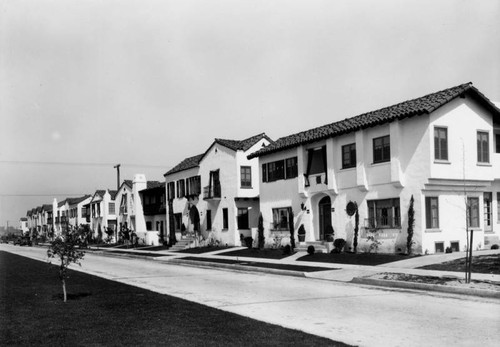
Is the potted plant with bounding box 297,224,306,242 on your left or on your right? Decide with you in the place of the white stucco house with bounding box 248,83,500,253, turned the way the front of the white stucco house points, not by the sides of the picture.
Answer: on your right

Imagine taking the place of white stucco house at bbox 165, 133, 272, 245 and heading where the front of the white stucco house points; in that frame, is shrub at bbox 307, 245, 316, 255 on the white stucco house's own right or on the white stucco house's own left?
on the white stucco house's own left

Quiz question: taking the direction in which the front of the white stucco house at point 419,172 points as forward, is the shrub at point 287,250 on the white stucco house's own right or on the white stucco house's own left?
on the white stucco house's own right

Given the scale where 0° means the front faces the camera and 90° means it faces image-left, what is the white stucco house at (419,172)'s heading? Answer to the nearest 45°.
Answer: approximately 45°

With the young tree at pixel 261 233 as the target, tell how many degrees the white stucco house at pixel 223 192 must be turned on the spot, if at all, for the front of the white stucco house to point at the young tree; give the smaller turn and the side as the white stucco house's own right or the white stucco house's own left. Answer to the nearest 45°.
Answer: approximately 45° to the white stucco house's own left

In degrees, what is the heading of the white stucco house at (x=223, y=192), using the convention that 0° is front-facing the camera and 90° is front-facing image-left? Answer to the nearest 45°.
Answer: approximately 45°

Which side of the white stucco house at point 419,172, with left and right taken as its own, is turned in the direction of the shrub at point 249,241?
right
